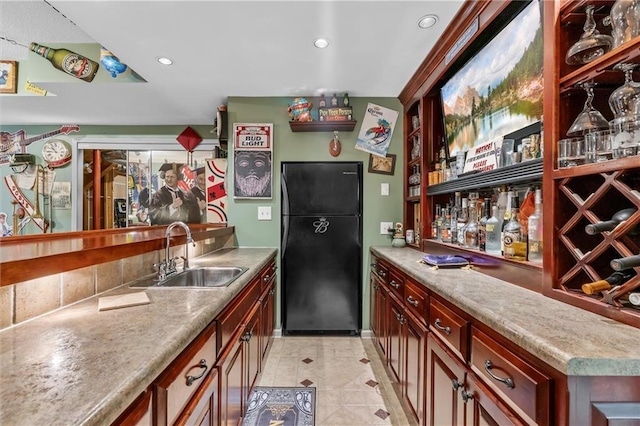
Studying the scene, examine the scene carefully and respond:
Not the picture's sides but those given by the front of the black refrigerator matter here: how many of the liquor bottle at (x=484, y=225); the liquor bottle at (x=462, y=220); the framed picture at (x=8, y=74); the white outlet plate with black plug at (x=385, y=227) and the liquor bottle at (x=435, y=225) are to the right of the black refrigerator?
1

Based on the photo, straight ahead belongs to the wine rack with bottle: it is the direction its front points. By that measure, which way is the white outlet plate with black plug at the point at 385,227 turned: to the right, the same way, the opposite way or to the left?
to the left

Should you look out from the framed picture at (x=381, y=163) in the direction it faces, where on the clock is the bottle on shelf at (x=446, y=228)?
The bottle on shelf is roughly at 11 o'clock from the framed picture.

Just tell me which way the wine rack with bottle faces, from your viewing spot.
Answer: facing the viewer and to the left of the viewer

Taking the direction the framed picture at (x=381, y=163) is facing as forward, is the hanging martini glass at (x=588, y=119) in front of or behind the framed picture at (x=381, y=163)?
in front

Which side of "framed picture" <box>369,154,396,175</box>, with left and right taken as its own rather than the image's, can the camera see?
front

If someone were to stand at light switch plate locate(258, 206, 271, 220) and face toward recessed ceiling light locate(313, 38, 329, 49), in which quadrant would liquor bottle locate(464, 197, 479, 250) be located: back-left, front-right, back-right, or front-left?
front-left

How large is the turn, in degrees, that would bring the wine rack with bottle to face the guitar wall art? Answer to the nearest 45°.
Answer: approximately 45° to its right

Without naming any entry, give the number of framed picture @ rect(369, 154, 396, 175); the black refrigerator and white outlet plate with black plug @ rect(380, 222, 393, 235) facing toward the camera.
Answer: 3

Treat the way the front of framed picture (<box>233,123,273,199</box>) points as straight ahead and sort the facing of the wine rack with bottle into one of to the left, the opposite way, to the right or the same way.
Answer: to the right

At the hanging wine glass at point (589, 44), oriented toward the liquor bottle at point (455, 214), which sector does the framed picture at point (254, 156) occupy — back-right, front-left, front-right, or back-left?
front-left

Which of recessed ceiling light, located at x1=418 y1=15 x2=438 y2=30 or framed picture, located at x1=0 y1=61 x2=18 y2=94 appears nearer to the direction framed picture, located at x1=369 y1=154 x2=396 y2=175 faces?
the recessed ceiling light

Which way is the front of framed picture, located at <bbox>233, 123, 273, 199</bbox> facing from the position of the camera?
facing the viewer

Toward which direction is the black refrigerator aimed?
toward the camera

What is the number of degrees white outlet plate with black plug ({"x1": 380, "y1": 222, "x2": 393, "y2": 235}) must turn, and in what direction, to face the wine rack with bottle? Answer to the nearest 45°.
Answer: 0° — it already faces it
